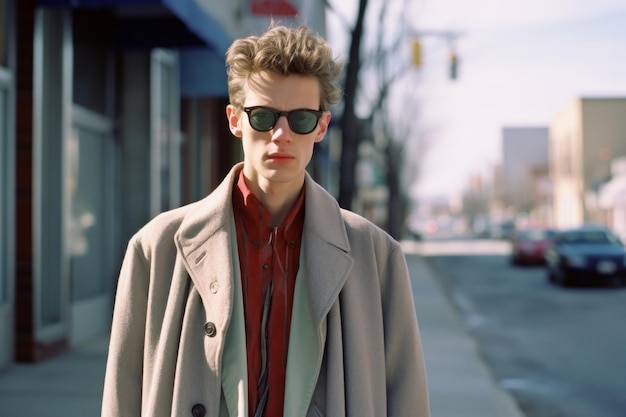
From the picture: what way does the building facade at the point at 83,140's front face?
to the viewer's right

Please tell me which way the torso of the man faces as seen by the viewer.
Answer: toward the camera

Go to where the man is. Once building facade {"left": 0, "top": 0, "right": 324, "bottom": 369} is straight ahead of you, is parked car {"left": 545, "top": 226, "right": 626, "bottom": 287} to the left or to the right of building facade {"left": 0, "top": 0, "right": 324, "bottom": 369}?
right

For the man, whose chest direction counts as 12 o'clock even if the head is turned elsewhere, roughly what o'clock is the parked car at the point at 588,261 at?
The parked car is roughly at 7 o'clock from the man.

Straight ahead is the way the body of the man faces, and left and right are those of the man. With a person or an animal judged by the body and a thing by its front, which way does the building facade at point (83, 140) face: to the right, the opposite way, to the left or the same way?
to the left

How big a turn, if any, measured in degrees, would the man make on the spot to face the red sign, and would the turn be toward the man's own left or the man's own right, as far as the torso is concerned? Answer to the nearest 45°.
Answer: approximately 180°

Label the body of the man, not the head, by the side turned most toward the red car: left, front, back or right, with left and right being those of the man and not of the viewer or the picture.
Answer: back

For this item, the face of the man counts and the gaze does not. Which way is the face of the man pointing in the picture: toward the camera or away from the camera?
toward the camera

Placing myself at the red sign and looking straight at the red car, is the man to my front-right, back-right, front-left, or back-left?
back-right

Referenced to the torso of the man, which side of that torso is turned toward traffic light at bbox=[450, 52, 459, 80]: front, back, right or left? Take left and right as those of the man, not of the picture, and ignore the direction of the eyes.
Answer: back

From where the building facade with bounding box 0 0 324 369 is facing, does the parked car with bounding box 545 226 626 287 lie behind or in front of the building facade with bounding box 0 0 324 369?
in front
